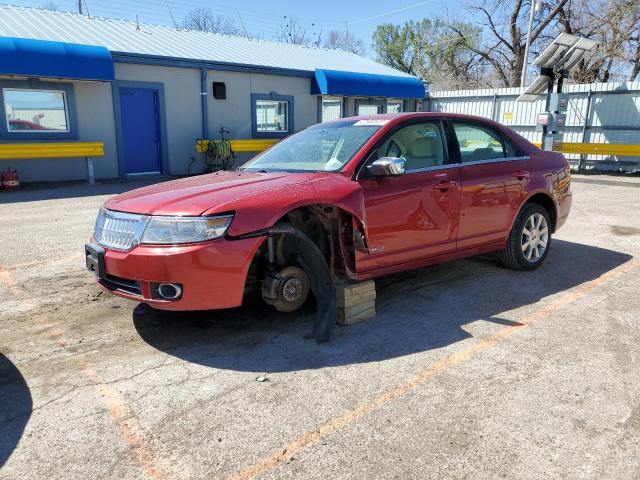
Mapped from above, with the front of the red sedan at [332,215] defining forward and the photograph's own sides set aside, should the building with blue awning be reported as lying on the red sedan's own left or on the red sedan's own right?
on the red sedan's own right

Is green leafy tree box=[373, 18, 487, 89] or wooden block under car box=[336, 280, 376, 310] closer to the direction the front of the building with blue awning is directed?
the wooden block under car

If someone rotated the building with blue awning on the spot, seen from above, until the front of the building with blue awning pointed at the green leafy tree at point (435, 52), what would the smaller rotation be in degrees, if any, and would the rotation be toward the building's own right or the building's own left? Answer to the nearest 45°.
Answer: approximately 90° to the building's own left

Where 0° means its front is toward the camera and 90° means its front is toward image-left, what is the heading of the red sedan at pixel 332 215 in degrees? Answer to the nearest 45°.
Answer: approximately 45°

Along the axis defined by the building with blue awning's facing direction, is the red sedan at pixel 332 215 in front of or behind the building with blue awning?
in front

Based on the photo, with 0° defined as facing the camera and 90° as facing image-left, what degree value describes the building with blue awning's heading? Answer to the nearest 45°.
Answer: approximately 315°

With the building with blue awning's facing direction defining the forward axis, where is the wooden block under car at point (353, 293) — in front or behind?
in front

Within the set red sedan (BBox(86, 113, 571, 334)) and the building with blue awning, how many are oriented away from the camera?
0

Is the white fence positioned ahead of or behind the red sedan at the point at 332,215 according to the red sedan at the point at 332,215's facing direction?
behind

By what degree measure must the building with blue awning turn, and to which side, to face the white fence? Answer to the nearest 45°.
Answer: approximately 45° to its left

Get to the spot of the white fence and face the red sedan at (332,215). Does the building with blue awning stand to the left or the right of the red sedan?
right

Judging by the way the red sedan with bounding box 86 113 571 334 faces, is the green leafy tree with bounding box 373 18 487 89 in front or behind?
behind

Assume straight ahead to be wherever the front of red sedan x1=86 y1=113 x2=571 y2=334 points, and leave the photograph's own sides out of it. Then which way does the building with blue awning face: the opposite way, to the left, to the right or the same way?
to the left
